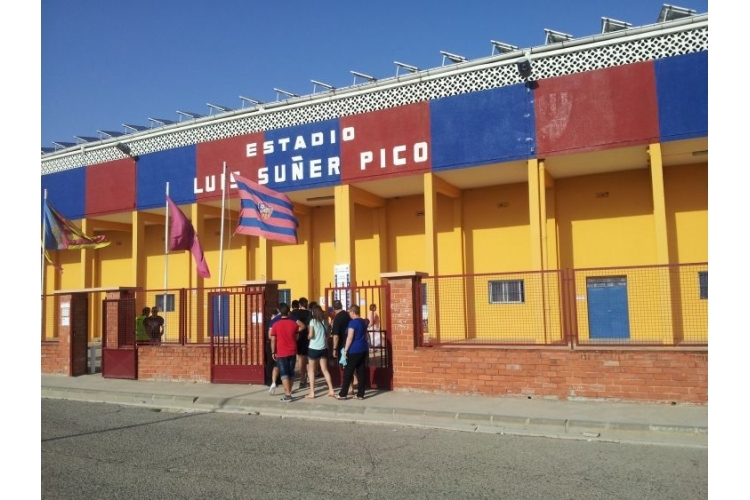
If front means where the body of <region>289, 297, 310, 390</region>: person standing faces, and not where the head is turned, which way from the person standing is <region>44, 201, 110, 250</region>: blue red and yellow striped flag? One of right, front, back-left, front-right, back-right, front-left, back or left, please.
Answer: front-left

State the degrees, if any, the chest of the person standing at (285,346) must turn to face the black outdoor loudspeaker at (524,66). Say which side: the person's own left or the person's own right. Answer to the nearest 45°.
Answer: approximately 45° to the person's own right

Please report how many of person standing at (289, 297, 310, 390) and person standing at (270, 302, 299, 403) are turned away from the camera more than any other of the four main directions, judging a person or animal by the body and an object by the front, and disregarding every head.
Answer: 2

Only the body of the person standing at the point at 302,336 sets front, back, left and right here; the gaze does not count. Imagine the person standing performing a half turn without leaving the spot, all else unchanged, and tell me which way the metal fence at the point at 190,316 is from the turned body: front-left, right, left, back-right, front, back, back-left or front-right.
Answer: back-right

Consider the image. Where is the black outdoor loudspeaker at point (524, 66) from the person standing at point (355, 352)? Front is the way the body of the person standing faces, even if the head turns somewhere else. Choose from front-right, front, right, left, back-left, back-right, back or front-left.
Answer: right

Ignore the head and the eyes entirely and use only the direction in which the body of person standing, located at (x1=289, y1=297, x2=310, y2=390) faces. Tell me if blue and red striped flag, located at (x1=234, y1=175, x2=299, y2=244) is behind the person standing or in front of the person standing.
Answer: in front

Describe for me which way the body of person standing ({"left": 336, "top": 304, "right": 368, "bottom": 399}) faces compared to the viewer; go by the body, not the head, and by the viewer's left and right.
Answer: facing away from the viewer and to the left of the viewer

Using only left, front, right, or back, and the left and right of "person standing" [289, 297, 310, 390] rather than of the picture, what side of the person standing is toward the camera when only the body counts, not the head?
back

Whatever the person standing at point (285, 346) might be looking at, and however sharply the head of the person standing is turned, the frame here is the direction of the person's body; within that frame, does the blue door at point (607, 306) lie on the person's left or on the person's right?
on the person's right

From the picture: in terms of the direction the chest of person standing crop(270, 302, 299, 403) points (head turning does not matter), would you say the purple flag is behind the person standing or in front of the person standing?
in front

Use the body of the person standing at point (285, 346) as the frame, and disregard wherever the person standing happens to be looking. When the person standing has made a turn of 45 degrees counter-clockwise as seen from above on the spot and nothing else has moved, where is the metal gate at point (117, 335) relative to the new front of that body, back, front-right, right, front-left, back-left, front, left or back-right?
front

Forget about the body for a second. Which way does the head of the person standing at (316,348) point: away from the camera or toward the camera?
away from the camera

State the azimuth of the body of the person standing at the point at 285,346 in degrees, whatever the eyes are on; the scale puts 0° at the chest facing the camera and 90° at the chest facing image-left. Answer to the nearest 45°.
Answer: approximately 180°
